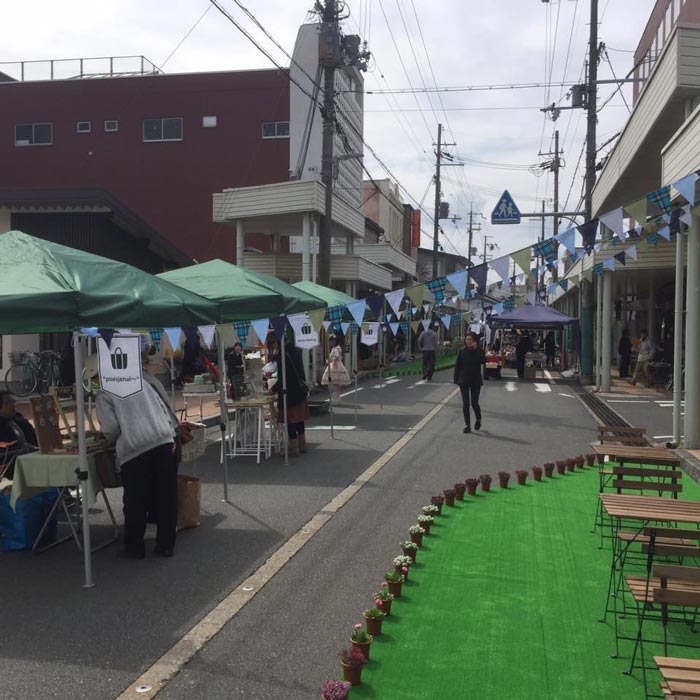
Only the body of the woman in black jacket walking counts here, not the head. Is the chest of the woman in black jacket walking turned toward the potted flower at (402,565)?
yes

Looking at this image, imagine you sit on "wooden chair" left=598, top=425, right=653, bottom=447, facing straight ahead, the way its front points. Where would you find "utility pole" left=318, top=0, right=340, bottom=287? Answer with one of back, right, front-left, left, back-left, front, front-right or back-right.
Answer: back-right

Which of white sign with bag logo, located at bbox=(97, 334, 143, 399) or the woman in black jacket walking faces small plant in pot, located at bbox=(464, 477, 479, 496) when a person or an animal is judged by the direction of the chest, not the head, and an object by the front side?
the woman in black jacket walking

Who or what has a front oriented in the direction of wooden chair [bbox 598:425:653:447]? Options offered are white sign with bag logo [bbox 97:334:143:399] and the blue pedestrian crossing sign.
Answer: the blue pedestrian crossing sign

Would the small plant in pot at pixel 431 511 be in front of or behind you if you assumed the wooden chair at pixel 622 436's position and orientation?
in front

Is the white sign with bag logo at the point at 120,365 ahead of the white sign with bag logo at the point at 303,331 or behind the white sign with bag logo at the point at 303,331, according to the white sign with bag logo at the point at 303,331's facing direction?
ahead

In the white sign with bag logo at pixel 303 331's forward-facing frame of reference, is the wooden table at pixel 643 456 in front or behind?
in front

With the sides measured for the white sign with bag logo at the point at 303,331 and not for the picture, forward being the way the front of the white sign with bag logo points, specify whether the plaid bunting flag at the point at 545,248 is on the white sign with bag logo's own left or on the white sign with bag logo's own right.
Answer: on the white sign with bag logo's own left

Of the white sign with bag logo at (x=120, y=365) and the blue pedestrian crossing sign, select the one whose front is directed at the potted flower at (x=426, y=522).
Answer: the blue pedestrian crossing sign

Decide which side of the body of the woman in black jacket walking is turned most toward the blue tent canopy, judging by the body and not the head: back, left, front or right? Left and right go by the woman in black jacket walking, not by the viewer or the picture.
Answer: back

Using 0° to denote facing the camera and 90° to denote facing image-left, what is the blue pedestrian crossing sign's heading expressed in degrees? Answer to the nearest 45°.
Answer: approximately 0°
